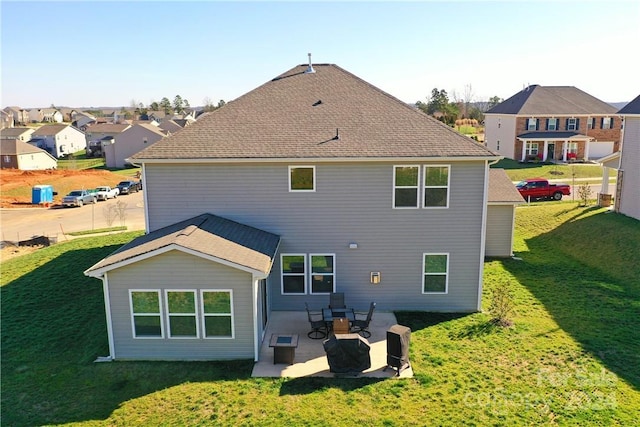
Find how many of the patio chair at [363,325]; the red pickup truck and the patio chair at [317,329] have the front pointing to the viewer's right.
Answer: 1

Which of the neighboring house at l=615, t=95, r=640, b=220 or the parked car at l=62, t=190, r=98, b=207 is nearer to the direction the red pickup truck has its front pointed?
the parked car

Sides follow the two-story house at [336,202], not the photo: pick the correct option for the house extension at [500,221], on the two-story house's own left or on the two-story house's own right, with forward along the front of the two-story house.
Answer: on the two-story house's own right

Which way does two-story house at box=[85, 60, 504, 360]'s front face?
away from the camera

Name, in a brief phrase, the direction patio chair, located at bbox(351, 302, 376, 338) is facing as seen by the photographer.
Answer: facing to the left of the viewer

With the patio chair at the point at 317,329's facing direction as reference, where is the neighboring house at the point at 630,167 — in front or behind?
in front

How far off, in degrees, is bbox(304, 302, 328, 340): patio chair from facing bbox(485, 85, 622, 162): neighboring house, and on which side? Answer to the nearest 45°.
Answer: approximately 45° to its left

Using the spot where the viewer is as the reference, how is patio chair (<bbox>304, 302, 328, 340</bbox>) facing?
facing to the right of the viewer

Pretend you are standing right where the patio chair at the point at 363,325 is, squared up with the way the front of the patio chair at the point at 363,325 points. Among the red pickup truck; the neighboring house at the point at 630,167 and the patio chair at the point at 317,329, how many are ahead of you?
1

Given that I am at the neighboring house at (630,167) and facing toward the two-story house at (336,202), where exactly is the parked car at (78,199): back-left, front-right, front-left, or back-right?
front-right

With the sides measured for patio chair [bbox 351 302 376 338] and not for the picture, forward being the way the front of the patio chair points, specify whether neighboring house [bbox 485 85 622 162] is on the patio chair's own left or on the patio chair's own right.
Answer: on the patio chair's own right

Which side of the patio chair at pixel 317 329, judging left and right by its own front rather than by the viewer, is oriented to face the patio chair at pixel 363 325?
front

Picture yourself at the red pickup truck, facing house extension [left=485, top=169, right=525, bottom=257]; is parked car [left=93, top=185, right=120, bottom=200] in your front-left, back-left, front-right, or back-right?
front-right

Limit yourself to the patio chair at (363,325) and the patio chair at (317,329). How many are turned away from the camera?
0

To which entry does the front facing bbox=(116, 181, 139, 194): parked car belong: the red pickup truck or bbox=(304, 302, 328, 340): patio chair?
the red pickup truck

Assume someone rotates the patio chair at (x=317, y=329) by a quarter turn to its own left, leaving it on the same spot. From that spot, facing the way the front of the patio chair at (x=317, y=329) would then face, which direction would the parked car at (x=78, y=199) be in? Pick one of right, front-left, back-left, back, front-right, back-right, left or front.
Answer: front-left

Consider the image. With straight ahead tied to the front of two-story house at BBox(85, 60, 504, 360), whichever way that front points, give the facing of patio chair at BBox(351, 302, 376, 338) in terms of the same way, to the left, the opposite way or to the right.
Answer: to the left

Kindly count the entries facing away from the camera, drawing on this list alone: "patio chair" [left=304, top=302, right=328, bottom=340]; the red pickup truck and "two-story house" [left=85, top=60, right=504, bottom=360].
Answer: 1

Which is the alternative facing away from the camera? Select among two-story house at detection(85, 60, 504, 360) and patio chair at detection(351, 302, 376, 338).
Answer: the two-story house
